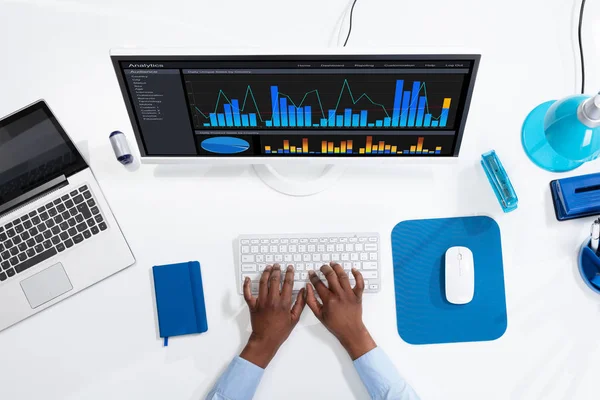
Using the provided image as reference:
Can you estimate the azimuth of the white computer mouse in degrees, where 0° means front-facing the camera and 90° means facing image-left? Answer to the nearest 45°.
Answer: approximately 180°

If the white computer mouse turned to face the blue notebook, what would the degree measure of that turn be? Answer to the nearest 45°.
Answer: approximately 135° to its left

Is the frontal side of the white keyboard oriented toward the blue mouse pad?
no

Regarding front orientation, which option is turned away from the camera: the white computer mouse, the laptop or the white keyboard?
the white computer mouse

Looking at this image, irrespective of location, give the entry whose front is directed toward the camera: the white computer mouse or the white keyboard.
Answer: the white keyboard

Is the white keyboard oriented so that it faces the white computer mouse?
no

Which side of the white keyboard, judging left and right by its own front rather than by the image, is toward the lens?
front

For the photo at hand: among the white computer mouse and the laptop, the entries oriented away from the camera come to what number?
1

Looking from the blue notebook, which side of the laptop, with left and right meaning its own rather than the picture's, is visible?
front

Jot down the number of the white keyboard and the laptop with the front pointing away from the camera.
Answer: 0

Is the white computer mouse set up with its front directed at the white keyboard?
no

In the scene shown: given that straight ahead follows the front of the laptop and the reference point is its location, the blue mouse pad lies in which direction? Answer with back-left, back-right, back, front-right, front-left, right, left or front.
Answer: front

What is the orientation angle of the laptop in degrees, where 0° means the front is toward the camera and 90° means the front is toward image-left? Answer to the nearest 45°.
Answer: approximately 315°
